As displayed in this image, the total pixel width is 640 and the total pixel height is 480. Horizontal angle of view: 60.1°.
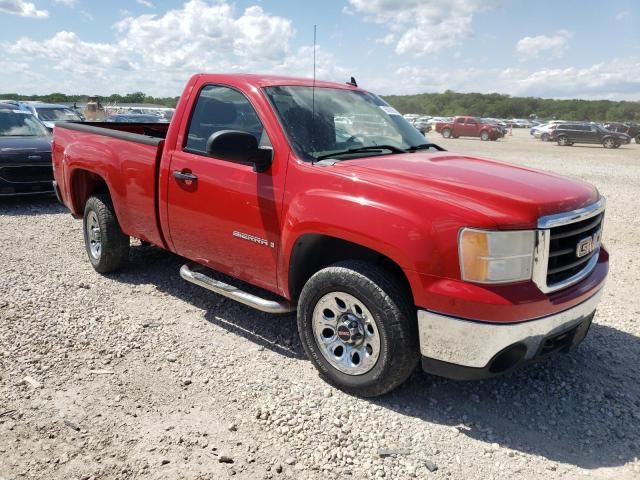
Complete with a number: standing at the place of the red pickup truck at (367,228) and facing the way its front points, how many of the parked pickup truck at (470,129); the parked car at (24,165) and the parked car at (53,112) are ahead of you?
0

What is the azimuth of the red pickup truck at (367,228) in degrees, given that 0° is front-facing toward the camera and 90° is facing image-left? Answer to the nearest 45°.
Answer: approximately 315°

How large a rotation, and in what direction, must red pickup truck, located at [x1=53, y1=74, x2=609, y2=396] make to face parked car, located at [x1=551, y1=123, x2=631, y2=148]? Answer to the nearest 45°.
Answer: approximately 90° to its left

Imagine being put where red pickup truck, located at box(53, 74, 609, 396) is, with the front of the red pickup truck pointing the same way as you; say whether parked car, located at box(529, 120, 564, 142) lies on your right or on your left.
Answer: on your left

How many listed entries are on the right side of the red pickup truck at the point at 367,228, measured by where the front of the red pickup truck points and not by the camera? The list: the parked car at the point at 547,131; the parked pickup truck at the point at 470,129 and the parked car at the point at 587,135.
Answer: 0

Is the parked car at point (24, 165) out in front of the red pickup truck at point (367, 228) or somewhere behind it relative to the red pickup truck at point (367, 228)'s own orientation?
behind

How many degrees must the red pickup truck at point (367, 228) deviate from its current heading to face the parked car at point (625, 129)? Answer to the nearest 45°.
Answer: approximately 90° to its left

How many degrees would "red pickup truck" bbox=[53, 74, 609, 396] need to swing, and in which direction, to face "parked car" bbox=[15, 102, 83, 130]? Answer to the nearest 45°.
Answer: approximately 180°

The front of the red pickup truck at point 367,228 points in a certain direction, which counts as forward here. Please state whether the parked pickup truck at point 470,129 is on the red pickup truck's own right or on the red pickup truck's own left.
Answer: on the red pickup truck's own left

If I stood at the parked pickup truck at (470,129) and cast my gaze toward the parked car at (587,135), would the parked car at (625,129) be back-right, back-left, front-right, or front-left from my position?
front-left
